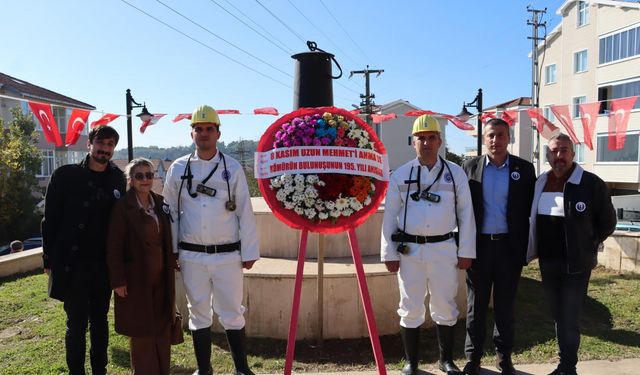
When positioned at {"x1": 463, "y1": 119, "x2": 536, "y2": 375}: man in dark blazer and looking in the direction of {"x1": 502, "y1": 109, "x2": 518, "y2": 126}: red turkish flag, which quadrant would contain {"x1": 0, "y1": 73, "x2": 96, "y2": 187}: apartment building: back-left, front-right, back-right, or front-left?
front-left

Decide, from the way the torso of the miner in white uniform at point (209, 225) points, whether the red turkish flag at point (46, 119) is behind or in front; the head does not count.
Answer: behind

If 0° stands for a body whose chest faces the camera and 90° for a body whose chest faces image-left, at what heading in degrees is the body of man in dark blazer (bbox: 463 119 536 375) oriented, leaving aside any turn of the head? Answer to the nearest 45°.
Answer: approximately 0°

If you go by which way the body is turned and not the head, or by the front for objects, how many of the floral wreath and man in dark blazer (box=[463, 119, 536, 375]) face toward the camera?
2

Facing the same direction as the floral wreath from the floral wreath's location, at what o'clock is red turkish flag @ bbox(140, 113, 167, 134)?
The red turkish flag is roughly at 5 o'clock from the floral wreath.

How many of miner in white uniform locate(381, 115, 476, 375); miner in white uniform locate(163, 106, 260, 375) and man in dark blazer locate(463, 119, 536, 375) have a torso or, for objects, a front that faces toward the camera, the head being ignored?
3

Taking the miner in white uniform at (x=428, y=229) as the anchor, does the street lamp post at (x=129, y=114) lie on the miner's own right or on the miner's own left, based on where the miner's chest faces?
on the miner's own right

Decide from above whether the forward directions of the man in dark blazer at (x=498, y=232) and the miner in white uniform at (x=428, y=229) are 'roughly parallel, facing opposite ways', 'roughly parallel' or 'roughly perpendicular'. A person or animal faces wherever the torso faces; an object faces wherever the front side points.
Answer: roughly parallel

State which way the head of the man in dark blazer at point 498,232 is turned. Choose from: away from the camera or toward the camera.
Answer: toward the camera

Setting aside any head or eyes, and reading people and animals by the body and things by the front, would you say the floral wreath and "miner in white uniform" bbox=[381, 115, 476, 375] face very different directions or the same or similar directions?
same or similar directions

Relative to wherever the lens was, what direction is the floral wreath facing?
facing the viewer

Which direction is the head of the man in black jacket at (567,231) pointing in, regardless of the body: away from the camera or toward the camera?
toward the camera

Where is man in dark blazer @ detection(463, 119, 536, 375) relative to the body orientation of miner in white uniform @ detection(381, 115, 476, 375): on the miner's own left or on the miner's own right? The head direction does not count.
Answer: on the miner's own left

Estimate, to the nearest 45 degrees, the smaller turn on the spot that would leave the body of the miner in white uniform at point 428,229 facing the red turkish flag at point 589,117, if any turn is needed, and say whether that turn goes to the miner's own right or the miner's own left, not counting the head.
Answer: approximately 135° to the miner's own left

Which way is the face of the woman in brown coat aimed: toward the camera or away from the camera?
toward the camera

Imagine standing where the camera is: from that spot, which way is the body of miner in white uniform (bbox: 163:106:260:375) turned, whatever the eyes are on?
toward the camera

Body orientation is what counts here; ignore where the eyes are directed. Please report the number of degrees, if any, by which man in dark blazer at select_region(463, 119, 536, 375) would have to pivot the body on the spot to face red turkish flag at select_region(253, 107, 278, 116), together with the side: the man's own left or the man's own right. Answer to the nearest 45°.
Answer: approximately 135° to the man's own right
